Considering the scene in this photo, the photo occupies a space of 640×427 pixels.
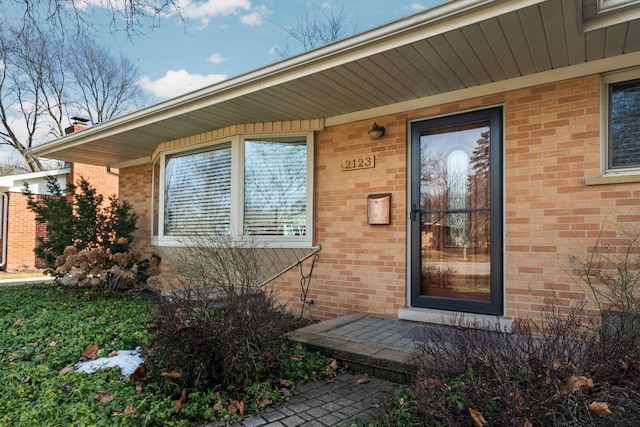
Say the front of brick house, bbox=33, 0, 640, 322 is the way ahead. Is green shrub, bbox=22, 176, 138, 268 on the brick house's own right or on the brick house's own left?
on the brick house's own right

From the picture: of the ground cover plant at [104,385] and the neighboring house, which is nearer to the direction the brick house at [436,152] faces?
the ground cover plant

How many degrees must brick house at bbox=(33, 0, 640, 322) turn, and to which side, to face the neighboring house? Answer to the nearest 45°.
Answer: approximately 90° to its right

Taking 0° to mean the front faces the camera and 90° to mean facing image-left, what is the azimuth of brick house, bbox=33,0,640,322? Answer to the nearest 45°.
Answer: approximately 45°

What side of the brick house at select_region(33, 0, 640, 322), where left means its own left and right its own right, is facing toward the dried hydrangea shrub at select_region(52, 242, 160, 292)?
right

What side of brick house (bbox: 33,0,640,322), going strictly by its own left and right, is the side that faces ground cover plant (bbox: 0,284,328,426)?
front

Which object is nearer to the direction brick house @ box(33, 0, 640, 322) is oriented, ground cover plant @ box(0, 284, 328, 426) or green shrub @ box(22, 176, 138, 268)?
the ground cover plant

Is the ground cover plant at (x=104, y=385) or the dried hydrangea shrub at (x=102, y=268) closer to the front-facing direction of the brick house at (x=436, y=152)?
the ground cover plant

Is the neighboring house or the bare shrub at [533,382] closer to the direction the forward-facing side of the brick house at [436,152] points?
the bare shrub
